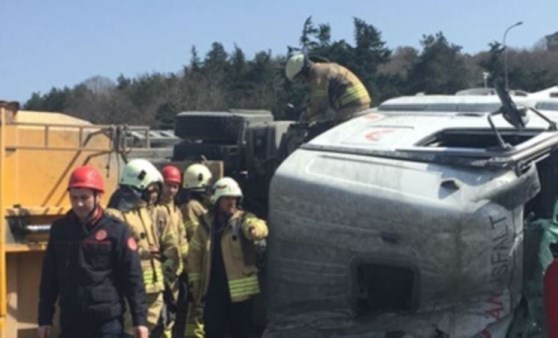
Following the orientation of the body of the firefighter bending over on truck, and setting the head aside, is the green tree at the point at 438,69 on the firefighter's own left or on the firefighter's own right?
on the firefighter's own right

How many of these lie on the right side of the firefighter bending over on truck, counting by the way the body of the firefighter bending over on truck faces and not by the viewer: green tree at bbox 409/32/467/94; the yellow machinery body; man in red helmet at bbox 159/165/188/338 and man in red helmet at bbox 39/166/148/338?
1

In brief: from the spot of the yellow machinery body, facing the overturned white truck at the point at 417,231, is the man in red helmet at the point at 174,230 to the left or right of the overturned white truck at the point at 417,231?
left

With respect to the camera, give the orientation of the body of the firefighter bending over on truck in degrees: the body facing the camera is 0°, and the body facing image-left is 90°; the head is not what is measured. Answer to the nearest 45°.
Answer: approximately 90°

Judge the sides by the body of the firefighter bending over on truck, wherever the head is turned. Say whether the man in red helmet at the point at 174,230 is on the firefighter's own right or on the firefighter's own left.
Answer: on the firefighter's own left

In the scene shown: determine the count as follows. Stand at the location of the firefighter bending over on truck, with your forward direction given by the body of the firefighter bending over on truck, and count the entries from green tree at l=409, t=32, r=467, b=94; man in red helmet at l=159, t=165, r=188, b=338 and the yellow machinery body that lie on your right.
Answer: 1

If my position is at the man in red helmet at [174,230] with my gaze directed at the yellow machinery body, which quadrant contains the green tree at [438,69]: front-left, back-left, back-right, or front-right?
back-right
